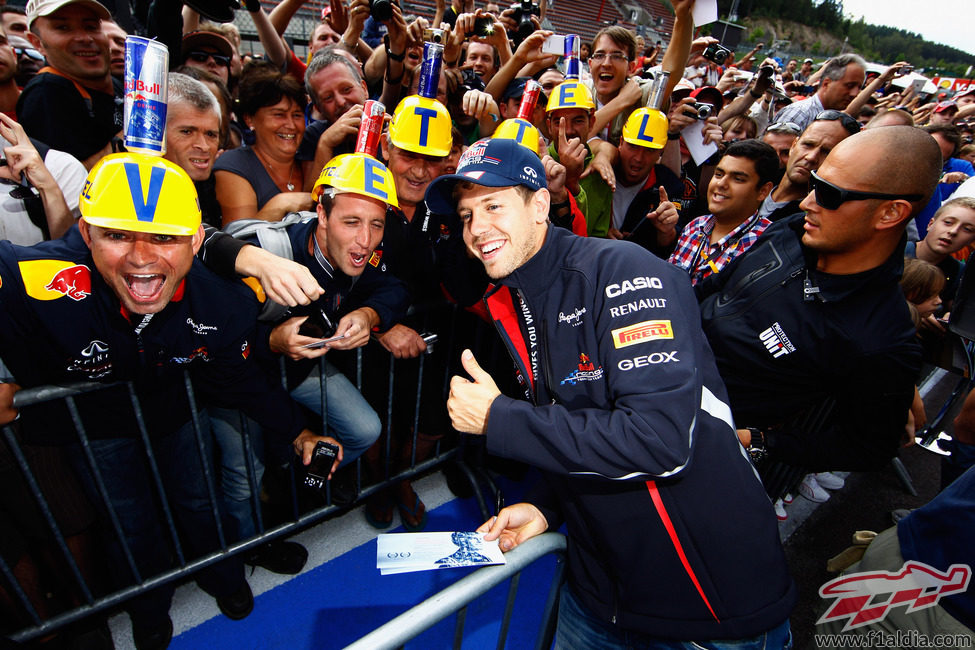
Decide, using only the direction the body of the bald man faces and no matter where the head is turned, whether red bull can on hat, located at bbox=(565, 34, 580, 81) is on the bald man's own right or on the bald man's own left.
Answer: on the bald man's own right

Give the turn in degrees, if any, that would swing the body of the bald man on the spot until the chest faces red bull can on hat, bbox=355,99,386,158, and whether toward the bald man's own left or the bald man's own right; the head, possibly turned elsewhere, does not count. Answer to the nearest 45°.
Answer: approximately 45° to the bald man's own right

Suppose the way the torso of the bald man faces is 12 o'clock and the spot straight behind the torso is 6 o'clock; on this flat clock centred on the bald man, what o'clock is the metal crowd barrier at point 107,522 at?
The metal crowd barrier is roughly at 12 o'clock from the bald man.

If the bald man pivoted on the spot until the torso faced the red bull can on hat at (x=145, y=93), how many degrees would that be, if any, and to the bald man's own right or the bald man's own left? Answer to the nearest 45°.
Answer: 0° — they already face it

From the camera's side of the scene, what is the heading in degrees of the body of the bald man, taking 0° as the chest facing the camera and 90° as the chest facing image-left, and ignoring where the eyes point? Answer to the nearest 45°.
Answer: approximately 45°

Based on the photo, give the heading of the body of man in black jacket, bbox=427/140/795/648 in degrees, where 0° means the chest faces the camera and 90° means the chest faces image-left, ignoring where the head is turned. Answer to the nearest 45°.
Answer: approximately 45°

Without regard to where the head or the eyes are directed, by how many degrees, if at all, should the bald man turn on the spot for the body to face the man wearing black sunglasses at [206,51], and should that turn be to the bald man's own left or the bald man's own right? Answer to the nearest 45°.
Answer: approximately 45° to the bald man's own right

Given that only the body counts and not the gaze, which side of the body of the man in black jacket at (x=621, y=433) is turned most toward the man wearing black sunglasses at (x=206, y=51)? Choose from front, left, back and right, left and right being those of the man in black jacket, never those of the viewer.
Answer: right

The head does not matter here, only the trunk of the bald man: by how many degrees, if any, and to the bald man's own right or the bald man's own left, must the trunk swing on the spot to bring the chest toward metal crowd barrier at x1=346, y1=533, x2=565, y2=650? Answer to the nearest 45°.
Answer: approximately 45° to the bald man's own left
